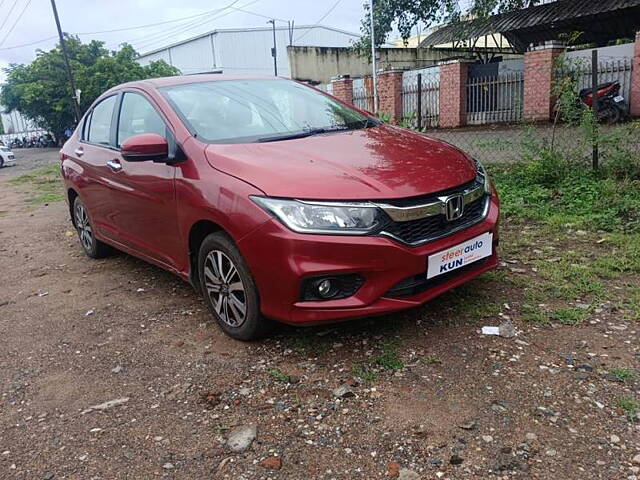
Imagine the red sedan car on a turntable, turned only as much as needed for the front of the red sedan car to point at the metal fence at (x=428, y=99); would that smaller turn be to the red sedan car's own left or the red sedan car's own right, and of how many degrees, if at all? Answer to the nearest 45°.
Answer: approximately 135° to the red sedan car's own left

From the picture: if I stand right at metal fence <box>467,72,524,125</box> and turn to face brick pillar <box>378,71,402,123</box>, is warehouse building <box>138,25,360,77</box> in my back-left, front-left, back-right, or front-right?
front-right

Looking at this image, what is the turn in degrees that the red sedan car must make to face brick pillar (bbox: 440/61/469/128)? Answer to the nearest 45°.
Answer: approximately 135° to its left

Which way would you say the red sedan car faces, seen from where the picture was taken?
facing the viewer and to the right of the viewer

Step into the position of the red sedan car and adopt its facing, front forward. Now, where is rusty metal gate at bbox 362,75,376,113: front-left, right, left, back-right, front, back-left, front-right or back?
back-left

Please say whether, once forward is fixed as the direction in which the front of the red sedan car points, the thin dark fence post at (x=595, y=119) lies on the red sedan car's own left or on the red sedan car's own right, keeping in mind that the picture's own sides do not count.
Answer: on the red sedan car's own left

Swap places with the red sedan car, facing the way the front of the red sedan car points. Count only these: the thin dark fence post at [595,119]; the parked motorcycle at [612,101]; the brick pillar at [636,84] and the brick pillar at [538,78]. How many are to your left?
4

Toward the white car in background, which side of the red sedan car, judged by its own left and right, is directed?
back

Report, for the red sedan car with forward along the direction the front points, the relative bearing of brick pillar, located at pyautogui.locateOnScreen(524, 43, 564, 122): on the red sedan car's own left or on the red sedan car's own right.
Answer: on the red sedan car's own left

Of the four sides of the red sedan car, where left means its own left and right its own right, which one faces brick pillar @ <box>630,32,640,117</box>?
left

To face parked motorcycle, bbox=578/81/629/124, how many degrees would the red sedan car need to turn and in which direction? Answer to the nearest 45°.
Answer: approximately 90° to its left

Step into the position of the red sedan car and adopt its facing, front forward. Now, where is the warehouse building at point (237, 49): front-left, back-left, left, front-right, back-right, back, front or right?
back-left

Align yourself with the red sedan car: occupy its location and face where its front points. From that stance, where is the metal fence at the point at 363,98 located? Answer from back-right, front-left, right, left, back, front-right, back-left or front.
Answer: back-left

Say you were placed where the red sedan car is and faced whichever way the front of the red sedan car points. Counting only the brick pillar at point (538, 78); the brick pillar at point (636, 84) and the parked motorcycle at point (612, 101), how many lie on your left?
3
